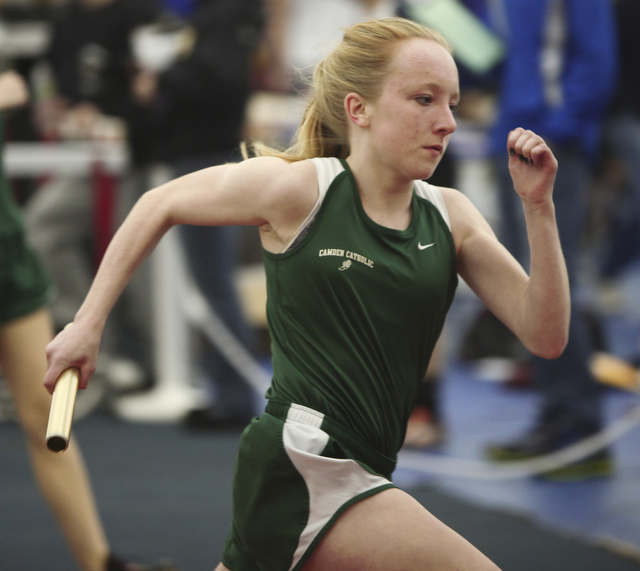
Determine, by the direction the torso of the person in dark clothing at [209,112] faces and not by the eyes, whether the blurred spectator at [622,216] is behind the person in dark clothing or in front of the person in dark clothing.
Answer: behind

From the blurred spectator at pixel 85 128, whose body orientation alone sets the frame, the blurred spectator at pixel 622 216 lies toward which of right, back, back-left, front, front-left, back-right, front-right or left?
left

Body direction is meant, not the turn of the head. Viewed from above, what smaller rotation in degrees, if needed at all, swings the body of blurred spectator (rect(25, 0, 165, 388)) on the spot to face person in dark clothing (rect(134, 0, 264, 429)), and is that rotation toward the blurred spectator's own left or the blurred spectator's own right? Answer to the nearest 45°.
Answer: approximately 45° to the blurred spectator's own left

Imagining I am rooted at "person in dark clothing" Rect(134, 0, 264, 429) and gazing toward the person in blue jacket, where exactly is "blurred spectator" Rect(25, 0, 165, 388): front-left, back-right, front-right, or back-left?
back-left

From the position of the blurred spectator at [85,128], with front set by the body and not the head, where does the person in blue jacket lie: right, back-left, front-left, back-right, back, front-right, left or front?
front-left

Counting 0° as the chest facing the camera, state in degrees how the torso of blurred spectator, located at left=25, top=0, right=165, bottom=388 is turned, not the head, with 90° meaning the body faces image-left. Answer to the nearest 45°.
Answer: approximately 0°
